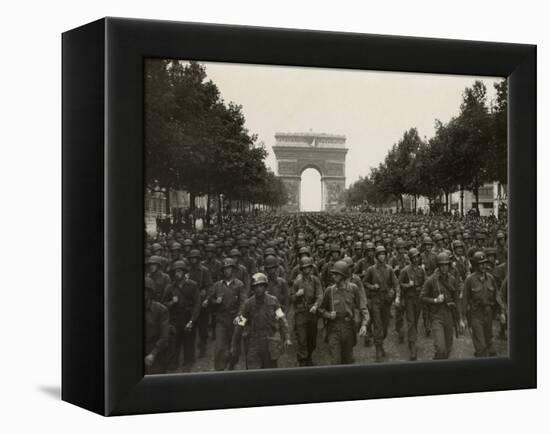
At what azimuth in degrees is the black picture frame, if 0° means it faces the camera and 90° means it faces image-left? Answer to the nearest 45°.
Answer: approximately 315°
